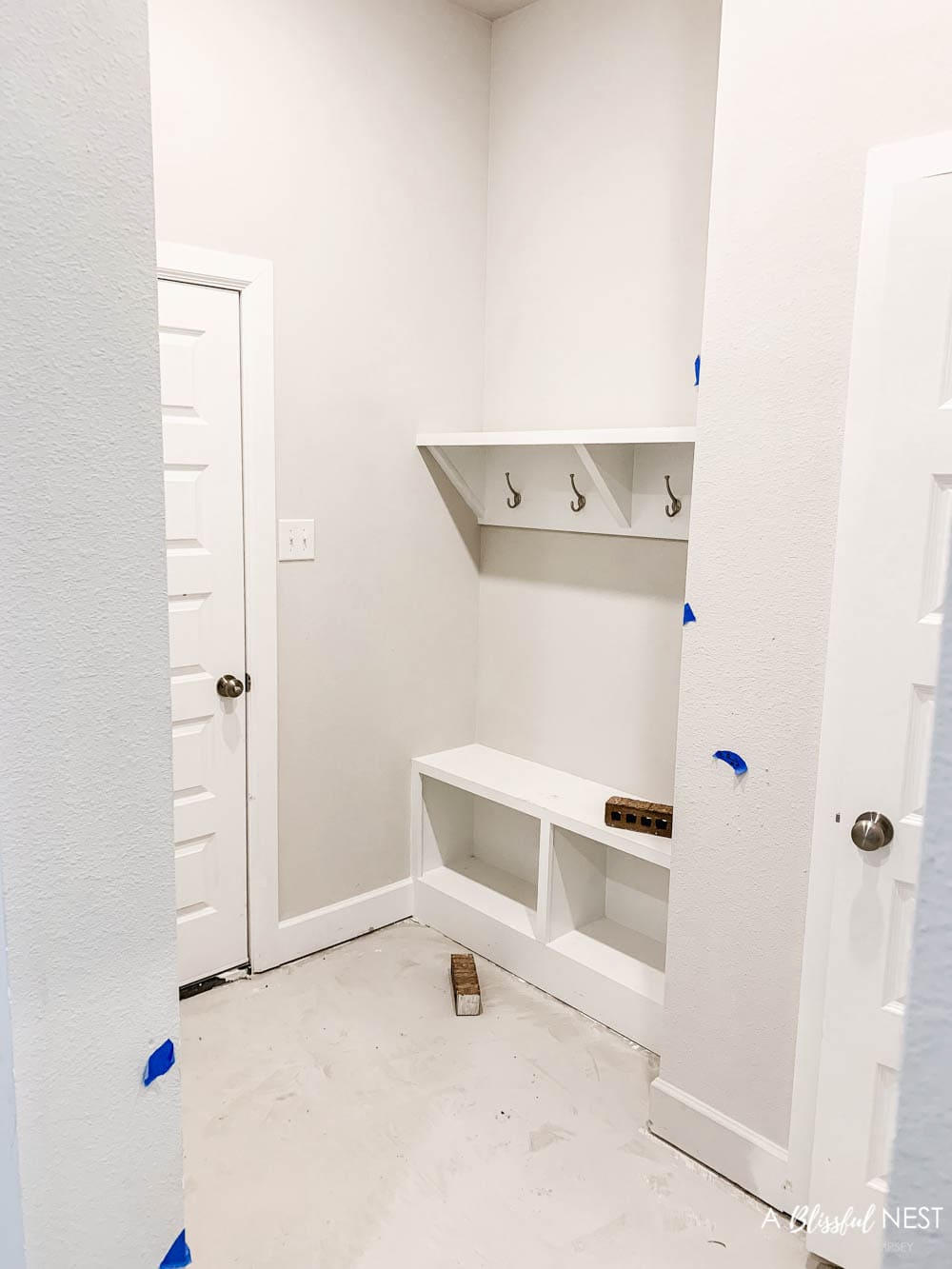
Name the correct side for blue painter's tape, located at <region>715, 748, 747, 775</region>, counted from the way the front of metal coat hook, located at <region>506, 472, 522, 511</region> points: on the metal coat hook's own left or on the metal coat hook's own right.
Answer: on the metal coat hook's own left

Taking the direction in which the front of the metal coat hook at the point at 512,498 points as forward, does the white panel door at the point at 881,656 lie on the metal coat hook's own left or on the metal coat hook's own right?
on the metal coat hook's own left

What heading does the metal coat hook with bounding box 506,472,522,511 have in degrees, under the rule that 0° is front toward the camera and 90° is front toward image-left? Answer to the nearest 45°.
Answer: approximately 45°

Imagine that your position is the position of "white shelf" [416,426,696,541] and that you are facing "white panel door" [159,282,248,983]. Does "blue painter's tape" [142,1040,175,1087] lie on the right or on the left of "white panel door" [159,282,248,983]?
left

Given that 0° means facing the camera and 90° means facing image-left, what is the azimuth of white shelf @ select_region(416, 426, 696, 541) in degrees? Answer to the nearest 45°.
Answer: approximately 45°
